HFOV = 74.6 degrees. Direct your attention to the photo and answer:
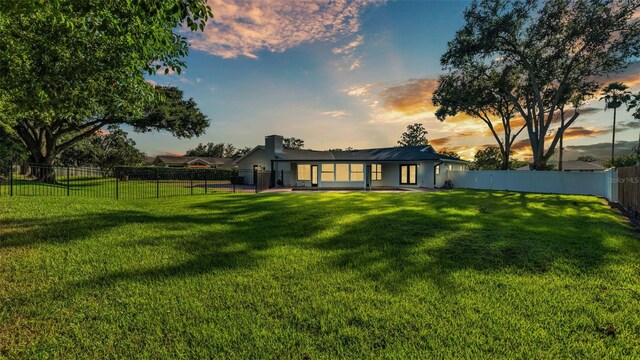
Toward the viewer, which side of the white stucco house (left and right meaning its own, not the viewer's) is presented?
back

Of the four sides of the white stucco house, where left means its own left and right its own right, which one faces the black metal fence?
left

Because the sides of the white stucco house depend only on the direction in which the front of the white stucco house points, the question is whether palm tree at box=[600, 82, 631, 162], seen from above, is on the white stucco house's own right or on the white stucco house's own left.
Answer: on the white stucco house's own right
